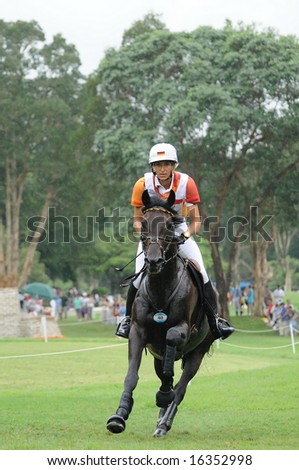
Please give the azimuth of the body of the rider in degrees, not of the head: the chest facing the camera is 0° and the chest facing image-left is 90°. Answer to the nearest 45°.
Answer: approximately 0°

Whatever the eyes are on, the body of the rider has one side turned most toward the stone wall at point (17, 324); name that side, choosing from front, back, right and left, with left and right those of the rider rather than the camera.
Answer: back
